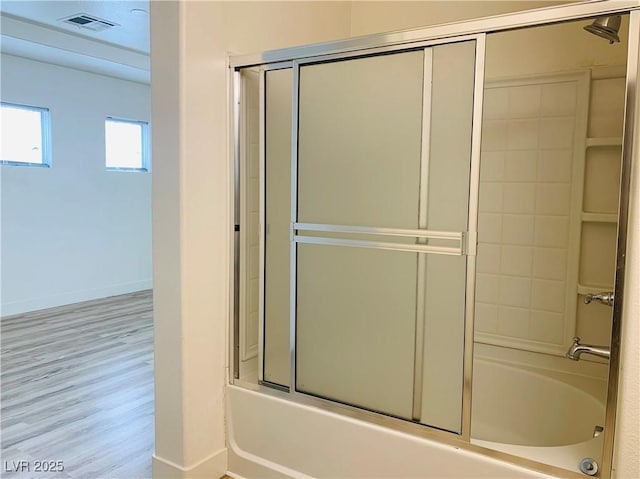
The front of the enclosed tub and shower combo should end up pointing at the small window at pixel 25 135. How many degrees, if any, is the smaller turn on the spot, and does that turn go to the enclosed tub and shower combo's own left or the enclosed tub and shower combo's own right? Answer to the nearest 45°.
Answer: approximately 90° to the enclosed tub and shower combo's own right

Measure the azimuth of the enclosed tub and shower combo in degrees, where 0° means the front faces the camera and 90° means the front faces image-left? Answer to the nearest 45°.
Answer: approximately 45°

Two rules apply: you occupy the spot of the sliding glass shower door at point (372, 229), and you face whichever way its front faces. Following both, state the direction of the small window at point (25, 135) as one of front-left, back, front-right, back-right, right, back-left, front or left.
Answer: right

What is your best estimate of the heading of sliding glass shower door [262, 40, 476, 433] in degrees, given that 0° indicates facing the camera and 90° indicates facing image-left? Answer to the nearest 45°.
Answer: approximately 45°

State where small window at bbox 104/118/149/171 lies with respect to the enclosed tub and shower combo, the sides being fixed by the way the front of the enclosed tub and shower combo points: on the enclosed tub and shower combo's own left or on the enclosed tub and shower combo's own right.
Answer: on the enclosed tub and shower combo's own right

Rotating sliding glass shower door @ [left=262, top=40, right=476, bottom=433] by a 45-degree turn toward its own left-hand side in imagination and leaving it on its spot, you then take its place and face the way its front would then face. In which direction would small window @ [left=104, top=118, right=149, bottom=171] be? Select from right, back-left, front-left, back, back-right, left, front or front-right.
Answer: back-right
